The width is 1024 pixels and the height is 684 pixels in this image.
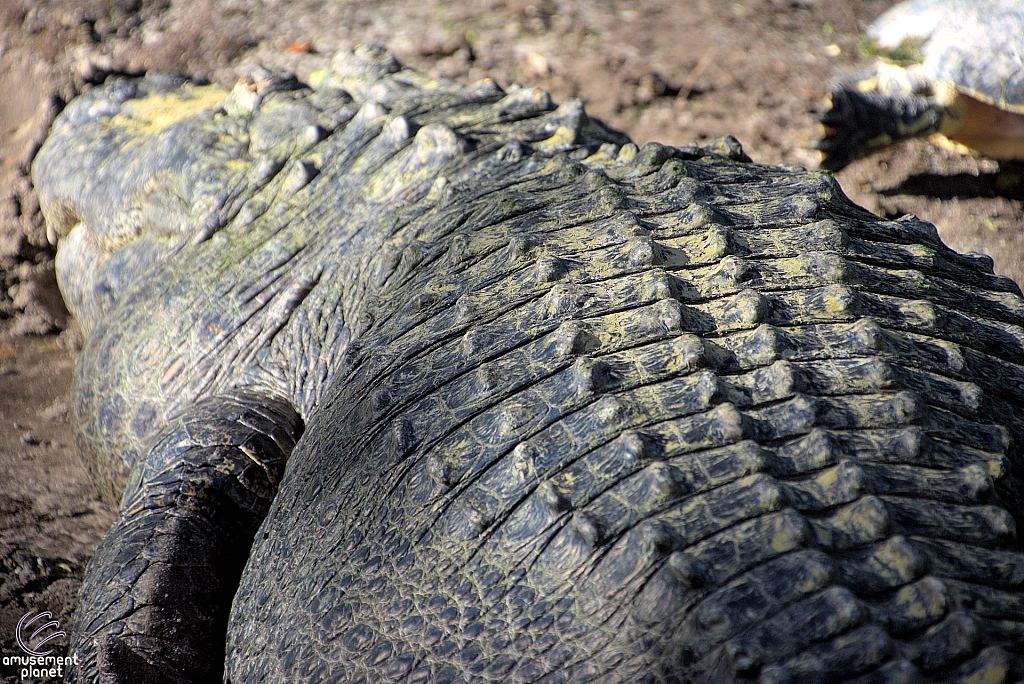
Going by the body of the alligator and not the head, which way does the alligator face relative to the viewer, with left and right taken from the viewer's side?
facing away from the viewer and to the left of the viewer
